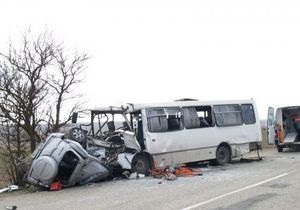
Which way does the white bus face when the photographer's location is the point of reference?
facing the viewer and to the left of the viewer

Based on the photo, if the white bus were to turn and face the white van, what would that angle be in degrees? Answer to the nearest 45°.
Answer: approximately 180°

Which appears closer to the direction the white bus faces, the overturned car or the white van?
the overturned car

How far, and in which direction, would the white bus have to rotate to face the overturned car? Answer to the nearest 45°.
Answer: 0° — it already faces it
